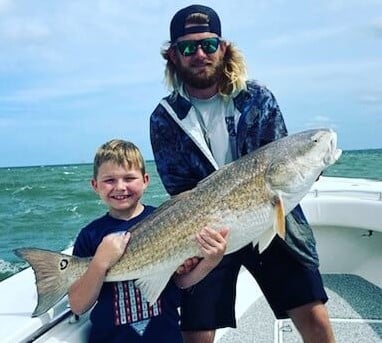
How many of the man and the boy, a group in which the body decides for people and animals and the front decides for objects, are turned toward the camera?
2

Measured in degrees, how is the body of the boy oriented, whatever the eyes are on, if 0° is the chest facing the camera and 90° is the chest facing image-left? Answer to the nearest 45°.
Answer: approximately 0°

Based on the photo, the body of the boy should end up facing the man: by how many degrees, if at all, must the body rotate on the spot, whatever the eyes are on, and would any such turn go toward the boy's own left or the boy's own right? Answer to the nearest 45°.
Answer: approximately 135° to the boy's own left
